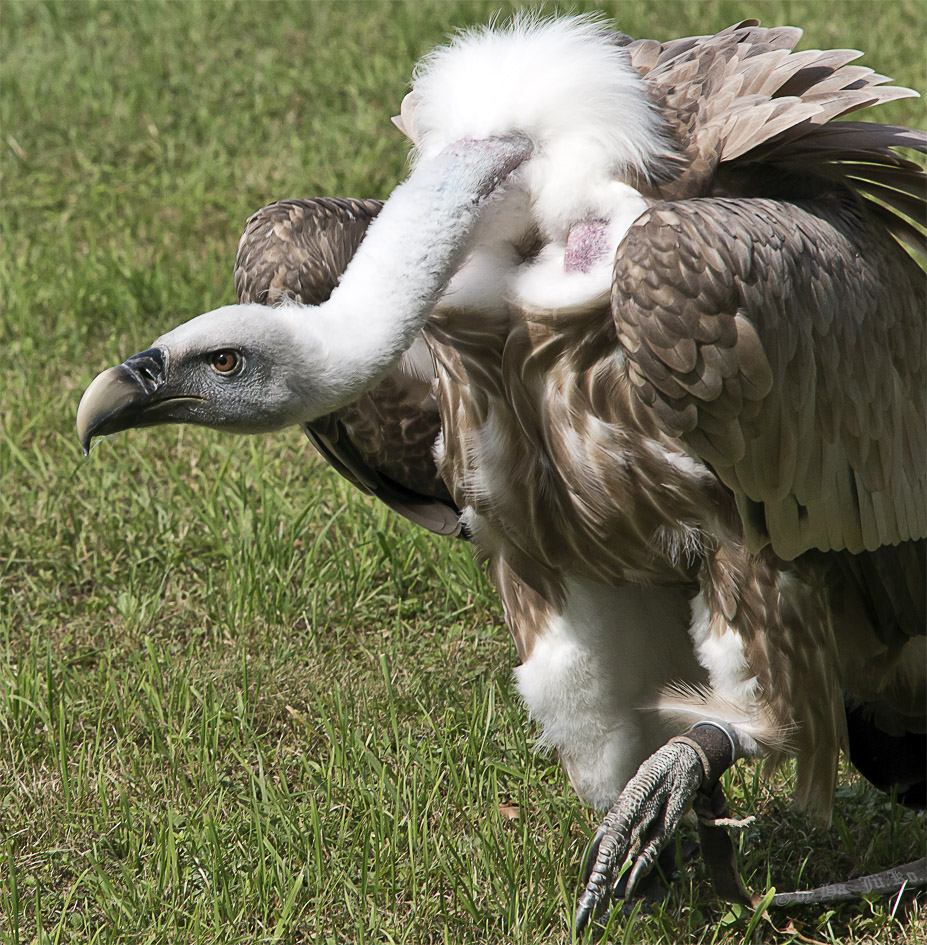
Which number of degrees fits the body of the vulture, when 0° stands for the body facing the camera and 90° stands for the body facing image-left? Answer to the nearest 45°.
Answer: approximately 45°
